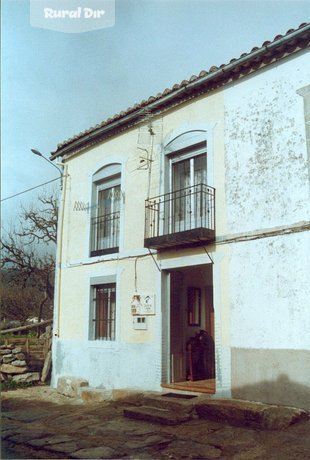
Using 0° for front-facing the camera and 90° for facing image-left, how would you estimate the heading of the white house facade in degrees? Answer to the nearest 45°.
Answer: approximately 45°

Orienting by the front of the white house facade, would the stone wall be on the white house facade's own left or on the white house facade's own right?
on the white house facade's own right
